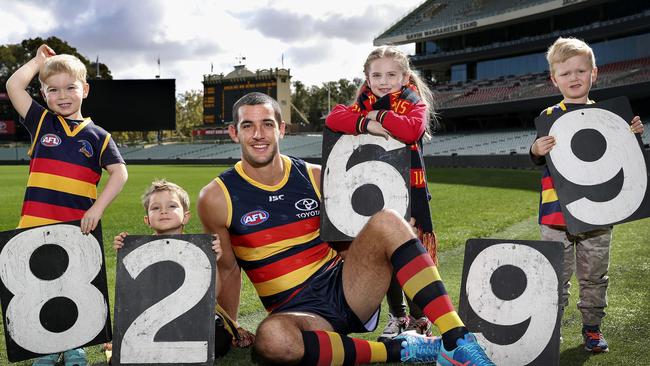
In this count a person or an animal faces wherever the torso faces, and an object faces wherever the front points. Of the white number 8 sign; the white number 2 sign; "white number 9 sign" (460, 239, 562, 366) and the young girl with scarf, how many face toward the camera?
4

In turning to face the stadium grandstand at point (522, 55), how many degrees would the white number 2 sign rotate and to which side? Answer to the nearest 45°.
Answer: approximately 135° to its left

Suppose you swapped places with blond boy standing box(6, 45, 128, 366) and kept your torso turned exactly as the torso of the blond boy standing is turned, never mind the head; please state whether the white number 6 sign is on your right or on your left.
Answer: on your left

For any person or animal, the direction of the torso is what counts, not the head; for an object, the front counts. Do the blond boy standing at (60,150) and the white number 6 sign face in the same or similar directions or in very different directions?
same or similar directions

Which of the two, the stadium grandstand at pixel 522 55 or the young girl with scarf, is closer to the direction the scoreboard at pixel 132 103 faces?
the young girl with scarf

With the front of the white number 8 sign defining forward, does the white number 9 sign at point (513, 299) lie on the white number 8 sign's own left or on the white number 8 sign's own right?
on the white number 8 sign's own left

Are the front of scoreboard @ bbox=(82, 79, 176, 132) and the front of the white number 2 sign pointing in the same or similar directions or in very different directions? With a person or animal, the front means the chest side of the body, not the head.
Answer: same or similar directions

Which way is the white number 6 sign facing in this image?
toward the camera

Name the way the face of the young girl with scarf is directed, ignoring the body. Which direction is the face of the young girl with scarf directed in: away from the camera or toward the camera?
toward the camera

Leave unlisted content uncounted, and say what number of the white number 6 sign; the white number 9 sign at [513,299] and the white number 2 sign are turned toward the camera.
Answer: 3

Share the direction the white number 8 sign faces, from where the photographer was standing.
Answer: facing the viewer

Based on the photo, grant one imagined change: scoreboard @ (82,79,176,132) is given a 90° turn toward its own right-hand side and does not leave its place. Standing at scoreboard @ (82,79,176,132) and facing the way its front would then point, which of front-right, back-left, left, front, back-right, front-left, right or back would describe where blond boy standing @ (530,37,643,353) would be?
left

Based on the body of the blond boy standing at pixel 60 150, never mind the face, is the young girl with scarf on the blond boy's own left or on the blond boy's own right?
on the blond boy's own left

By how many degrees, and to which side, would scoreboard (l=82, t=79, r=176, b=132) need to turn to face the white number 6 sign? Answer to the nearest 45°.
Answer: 0° — it already faces it
